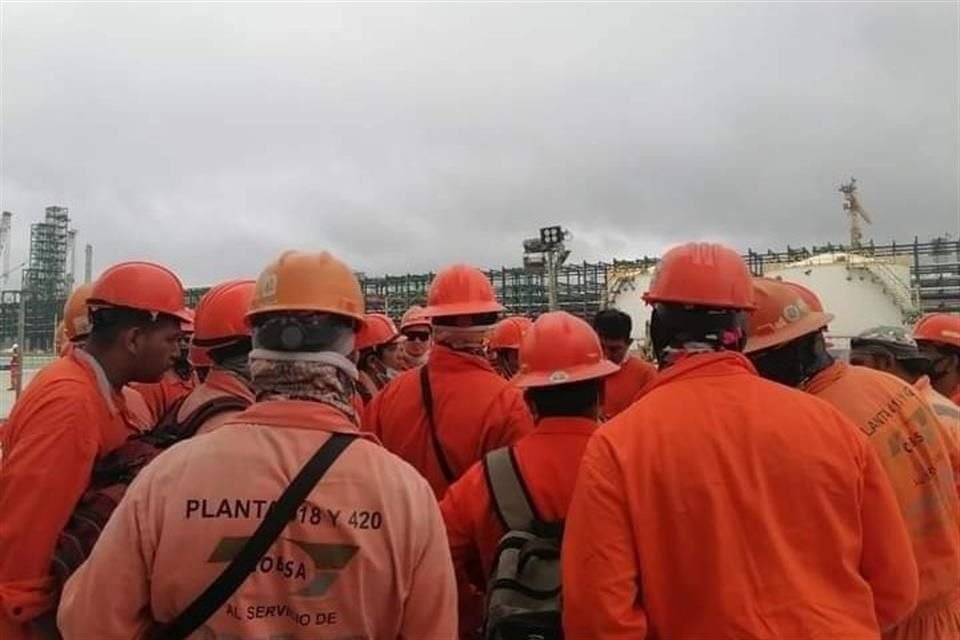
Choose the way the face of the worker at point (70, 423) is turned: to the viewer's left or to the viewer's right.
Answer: to the viewer's right

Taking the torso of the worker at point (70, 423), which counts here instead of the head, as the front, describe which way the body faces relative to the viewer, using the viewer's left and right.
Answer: facing to the right of the viewer

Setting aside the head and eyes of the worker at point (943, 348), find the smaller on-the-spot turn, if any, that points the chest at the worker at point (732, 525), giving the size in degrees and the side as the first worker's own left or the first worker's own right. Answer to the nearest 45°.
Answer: approximately 90° to the first worker's own left

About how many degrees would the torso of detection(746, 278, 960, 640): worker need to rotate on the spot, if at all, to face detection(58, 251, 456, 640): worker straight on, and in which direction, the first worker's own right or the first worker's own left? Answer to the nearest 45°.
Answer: approximately 90° to the first worker's own left

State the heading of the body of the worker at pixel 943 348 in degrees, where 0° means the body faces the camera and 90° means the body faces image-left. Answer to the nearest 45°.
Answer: approximately 90°

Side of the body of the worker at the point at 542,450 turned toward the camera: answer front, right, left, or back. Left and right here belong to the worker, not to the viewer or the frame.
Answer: back

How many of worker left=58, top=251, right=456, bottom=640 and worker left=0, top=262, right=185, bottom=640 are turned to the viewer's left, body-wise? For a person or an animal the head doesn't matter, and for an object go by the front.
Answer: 0

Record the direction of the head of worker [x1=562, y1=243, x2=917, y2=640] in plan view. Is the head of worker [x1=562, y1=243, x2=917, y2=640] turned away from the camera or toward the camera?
away from the camera

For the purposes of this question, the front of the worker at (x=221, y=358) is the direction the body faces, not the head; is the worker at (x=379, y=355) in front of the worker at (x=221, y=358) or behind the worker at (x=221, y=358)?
in front

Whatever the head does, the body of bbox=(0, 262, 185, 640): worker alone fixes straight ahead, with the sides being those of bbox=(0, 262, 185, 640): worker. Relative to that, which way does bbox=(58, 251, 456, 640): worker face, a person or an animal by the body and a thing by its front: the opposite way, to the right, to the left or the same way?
to the left

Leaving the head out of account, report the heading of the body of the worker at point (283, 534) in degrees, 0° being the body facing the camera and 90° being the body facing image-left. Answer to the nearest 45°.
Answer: approximately 180°
